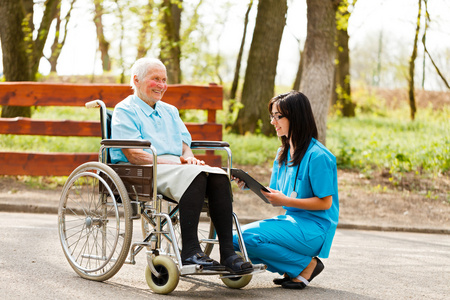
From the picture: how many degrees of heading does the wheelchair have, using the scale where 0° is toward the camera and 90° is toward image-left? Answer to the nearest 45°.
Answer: approximately 315°

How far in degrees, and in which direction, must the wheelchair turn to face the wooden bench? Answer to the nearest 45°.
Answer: approximately 135° to its left
